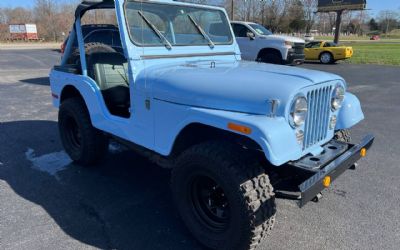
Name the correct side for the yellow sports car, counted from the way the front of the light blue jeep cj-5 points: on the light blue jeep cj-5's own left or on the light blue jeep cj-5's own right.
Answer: on the light blue jeep cj-5's own left

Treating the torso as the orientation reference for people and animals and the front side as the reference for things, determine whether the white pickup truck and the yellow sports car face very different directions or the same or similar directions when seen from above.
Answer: very different directions

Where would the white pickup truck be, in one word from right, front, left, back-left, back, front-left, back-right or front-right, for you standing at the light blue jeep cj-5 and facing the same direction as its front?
back-left

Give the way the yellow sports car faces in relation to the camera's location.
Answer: facing to the left of the viewer

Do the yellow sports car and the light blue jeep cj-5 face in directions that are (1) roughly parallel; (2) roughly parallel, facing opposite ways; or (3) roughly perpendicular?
roughly parallel, facing opposite ways

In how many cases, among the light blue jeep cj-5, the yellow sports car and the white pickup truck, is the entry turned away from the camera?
0

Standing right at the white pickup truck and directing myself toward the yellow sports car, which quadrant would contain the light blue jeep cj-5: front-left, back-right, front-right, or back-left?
back-right

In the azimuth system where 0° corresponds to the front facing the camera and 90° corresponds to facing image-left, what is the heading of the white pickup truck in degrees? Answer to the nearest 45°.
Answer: approximately 315°

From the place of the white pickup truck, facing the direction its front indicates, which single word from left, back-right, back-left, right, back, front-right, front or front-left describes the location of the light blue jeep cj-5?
front-right
